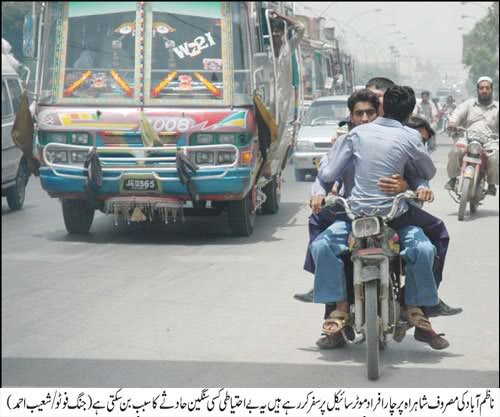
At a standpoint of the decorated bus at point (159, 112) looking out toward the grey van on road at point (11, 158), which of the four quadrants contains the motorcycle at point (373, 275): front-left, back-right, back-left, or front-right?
back-left

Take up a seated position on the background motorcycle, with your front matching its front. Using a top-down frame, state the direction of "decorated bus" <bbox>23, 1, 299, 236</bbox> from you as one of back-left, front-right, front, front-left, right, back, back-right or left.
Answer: front-right

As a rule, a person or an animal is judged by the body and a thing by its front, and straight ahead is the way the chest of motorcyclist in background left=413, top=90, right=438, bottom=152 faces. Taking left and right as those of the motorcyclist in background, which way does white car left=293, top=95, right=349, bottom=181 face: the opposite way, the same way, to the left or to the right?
the same way

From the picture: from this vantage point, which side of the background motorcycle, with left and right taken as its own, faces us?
front

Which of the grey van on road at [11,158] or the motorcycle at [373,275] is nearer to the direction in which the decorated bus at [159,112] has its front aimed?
the motorcycle

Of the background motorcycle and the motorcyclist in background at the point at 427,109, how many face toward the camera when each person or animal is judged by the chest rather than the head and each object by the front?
2

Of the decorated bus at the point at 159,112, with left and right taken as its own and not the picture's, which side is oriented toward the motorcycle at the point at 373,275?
front

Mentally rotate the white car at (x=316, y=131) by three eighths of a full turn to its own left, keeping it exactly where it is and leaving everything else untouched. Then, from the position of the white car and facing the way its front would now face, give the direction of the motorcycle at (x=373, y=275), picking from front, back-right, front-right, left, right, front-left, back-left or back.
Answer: back-right

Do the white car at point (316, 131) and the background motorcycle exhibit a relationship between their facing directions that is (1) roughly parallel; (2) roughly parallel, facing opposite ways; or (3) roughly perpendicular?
roughly parallel

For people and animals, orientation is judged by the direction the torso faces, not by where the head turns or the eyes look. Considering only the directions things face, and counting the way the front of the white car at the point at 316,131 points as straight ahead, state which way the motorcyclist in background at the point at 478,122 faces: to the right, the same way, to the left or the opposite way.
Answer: the same way

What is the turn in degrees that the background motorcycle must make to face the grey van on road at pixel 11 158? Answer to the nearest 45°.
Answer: approximately 90° to its right

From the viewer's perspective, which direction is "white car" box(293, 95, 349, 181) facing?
toward the camera

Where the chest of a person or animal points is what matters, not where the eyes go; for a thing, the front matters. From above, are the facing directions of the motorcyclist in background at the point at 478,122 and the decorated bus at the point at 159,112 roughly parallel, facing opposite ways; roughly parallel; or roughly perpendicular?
roughly parallel
